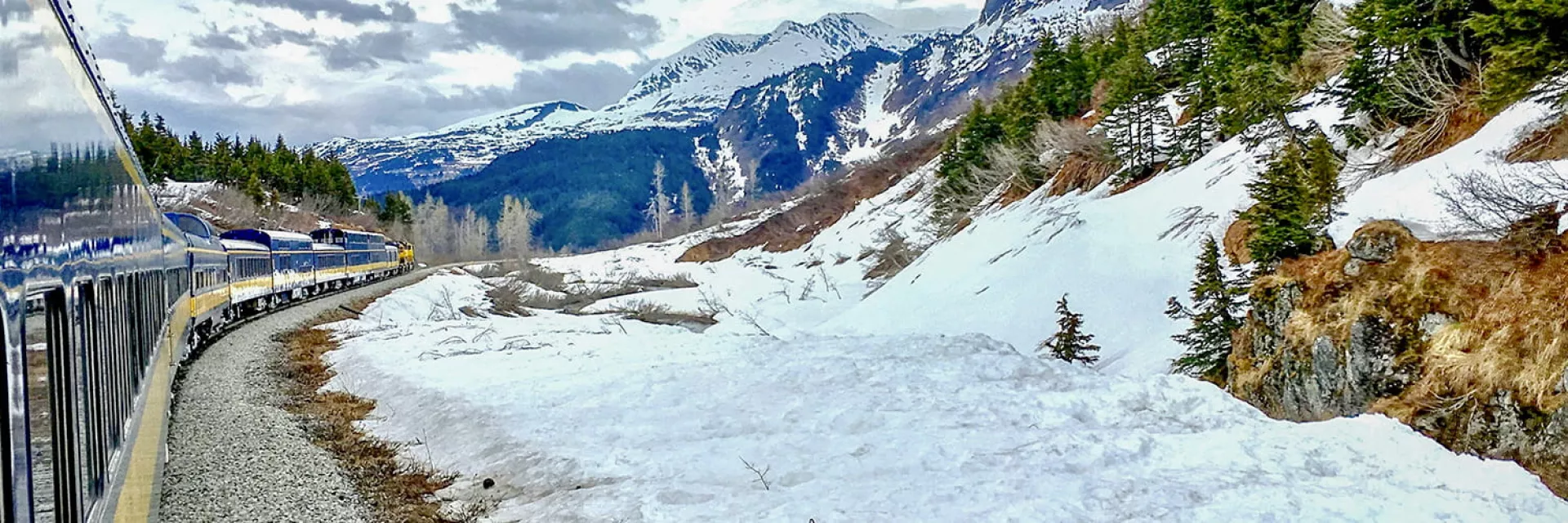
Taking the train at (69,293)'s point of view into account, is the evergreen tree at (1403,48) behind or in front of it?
in front

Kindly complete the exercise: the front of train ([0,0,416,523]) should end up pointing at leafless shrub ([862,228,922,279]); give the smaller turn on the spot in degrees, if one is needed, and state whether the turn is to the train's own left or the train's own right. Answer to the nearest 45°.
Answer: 0° — it already faces it

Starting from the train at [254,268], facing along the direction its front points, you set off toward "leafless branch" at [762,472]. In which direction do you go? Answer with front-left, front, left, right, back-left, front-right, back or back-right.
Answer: back-right

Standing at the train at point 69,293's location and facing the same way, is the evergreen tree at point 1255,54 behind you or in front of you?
in front

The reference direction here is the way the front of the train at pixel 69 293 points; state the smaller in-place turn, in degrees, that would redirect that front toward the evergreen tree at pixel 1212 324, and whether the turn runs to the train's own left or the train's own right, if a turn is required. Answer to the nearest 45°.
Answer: approximately 45° to the train's own right

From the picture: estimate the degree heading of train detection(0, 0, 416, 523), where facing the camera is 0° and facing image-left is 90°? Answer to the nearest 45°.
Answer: approximately 225°
